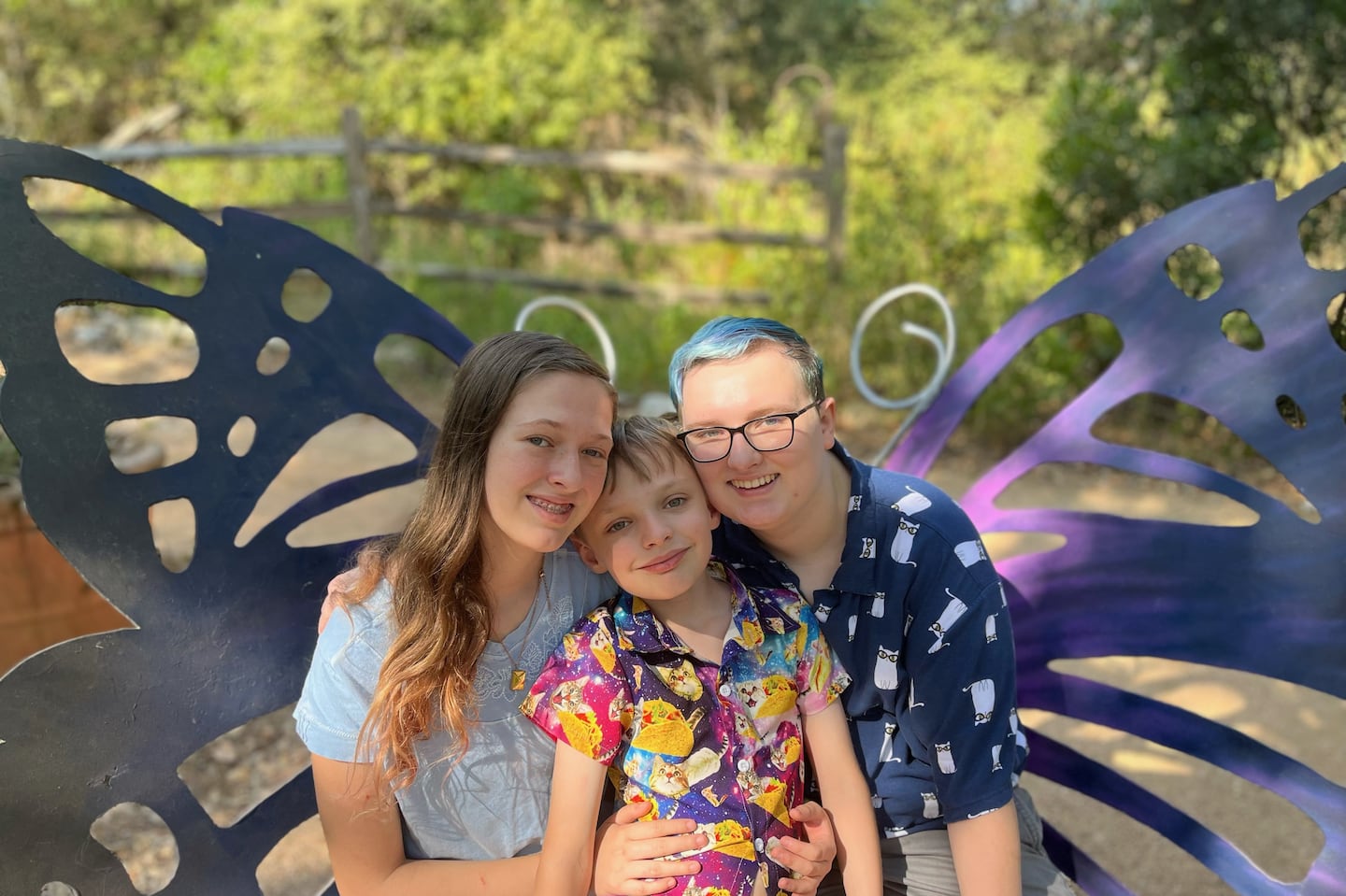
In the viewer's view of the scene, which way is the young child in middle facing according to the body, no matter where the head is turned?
toward the camera

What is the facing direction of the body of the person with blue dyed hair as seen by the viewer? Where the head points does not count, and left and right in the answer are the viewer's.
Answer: facing the viewer and to the left of the viewer

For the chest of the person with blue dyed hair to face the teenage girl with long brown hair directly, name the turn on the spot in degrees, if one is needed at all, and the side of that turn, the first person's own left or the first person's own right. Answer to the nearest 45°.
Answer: approximately 45° to the first person's own right

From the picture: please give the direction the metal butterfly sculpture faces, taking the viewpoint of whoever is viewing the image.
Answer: facing the viewer

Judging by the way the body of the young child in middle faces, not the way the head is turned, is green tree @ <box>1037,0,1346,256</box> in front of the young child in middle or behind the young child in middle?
behind

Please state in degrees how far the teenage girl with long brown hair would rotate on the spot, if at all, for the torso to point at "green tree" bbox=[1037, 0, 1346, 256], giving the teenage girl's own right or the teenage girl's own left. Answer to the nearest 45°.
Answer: approximately 90° to the teenage girl's own left

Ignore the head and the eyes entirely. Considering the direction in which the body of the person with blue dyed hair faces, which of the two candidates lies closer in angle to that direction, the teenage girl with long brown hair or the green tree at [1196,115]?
the teenage girl with long brown hair

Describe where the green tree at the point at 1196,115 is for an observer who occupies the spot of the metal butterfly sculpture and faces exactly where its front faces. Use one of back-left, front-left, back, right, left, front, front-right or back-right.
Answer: back-left

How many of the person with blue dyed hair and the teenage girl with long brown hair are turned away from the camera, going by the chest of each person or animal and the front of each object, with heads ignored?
0

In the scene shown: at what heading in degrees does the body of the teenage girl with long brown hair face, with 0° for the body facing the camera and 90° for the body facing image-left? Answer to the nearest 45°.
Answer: approximately 315°

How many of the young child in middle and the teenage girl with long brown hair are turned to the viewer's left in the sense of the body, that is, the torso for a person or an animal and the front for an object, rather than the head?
0
